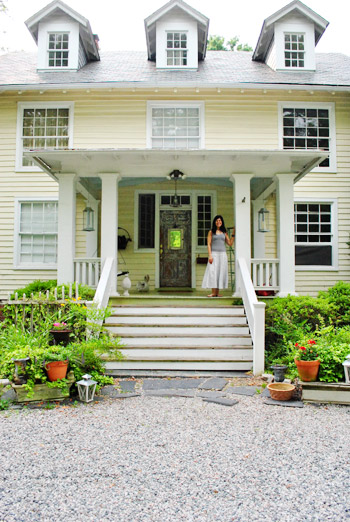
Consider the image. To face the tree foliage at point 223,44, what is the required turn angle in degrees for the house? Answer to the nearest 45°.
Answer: approximately 180°

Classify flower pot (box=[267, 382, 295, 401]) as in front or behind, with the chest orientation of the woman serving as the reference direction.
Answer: in front

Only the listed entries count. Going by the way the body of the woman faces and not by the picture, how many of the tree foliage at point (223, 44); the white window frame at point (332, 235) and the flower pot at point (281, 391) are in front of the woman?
1

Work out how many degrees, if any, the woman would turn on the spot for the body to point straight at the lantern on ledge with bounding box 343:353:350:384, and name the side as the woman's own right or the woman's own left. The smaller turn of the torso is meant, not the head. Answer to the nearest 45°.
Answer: approximately 45° to the woman's own left

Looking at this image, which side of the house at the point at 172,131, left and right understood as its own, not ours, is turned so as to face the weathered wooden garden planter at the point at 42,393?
front

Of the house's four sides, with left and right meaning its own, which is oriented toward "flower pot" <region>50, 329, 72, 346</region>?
front

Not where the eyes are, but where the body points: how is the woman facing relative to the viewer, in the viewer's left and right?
facing the viewer

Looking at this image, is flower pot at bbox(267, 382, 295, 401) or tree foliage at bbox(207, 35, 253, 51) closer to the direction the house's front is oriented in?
the flower pot

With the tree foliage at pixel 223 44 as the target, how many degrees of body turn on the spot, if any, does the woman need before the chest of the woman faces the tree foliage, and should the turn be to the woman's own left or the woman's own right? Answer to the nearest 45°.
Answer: approximately 180°

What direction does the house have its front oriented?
toward the camera

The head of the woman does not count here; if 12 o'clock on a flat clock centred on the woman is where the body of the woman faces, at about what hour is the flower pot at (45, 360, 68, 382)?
The flower pot is roughly at 1 o'clock from the woman.
